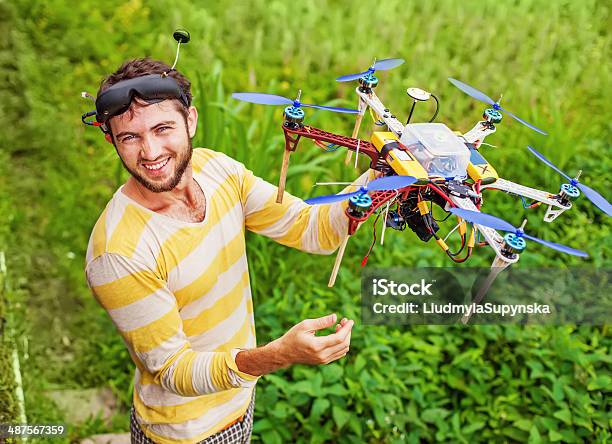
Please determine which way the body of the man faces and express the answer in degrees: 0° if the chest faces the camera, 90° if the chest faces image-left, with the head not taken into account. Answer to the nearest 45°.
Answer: approximately 315°
